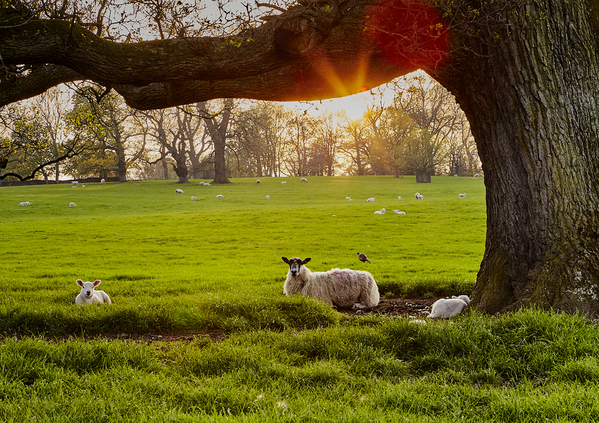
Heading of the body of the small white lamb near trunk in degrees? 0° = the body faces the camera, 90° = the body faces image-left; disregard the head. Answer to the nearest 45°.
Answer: approximately 270°
